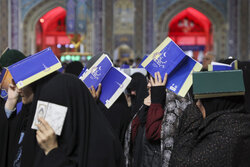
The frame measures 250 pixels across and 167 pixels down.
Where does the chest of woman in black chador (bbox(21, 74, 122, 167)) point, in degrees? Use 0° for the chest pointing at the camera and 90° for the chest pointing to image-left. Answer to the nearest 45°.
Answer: approximately 45°

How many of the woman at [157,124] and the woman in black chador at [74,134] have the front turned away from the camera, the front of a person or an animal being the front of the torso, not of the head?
0
